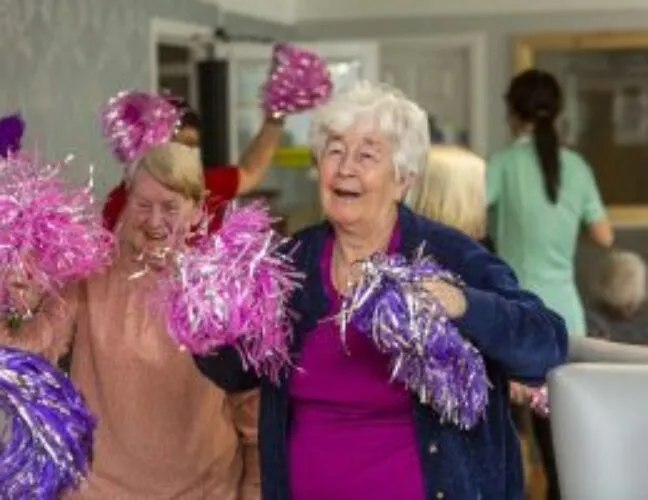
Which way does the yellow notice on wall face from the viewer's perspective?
toward the camera

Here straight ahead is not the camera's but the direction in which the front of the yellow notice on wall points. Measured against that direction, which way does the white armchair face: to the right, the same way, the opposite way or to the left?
the opposite way

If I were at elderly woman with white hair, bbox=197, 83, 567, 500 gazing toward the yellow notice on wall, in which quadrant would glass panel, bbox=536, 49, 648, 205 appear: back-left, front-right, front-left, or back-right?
front-right

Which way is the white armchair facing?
away from the camera

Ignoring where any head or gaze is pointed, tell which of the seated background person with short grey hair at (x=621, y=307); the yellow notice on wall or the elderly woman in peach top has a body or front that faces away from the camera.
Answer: the seated background person with short grey hair

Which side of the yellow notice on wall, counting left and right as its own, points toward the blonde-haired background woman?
front

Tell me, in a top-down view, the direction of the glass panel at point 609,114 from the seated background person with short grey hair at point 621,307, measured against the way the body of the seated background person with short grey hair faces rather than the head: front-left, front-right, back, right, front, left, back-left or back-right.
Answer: front

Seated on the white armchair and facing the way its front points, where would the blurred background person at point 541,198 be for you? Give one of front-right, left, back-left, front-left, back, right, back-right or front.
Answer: front

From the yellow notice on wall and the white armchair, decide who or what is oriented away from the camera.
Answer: the white armchair

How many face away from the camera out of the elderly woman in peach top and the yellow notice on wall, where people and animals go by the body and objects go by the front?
0

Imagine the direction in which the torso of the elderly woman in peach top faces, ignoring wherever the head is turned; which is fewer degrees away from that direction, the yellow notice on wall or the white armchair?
the white armchair

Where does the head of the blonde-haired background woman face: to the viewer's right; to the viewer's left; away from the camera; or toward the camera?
away from the camera

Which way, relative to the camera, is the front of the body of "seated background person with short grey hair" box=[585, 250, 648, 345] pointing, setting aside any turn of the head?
away from the camera

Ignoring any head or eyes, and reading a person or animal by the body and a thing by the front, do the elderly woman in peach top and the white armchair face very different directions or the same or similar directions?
very different directions

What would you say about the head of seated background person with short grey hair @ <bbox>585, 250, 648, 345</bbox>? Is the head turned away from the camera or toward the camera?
away from the camera
